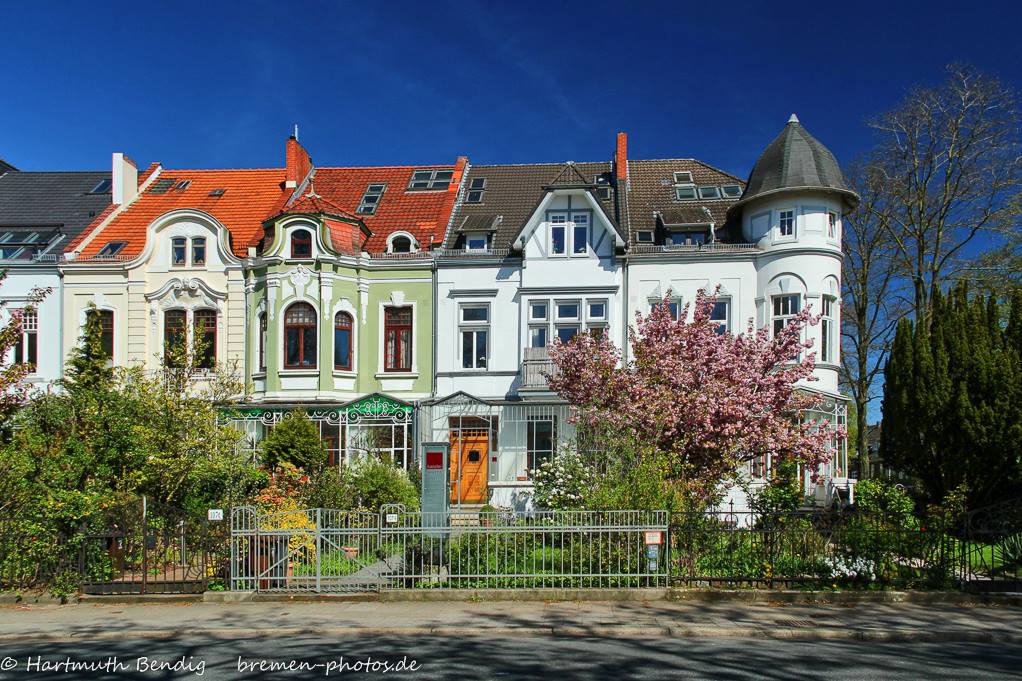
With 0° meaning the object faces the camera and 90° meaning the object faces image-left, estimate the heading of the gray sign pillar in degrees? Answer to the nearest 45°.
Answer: approximately 0°

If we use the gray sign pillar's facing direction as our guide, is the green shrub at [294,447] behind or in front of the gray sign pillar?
behind

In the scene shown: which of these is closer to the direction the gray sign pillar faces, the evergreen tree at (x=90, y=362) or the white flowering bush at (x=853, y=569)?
the white flowering bush

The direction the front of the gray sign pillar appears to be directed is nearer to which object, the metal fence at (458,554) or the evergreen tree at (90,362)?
the metal fence

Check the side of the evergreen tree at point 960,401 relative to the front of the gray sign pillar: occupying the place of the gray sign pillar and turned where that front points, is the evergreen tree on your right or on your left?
on your left

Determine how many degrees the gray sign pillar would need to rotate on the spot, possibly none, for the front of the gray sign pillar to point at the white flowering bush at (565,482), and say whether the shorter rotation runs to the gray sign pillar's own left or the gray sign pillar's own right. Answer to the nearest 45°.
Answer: approximately 135° to the gray sign pillar's own left

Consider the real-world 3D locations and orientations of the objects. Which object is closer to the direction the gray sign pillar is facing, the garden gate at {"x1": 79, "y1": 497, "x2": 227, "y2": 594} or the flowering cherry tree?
the garden gate

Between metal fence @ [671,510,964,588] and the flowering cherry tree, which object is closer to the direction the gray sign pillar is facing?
the metal fence
